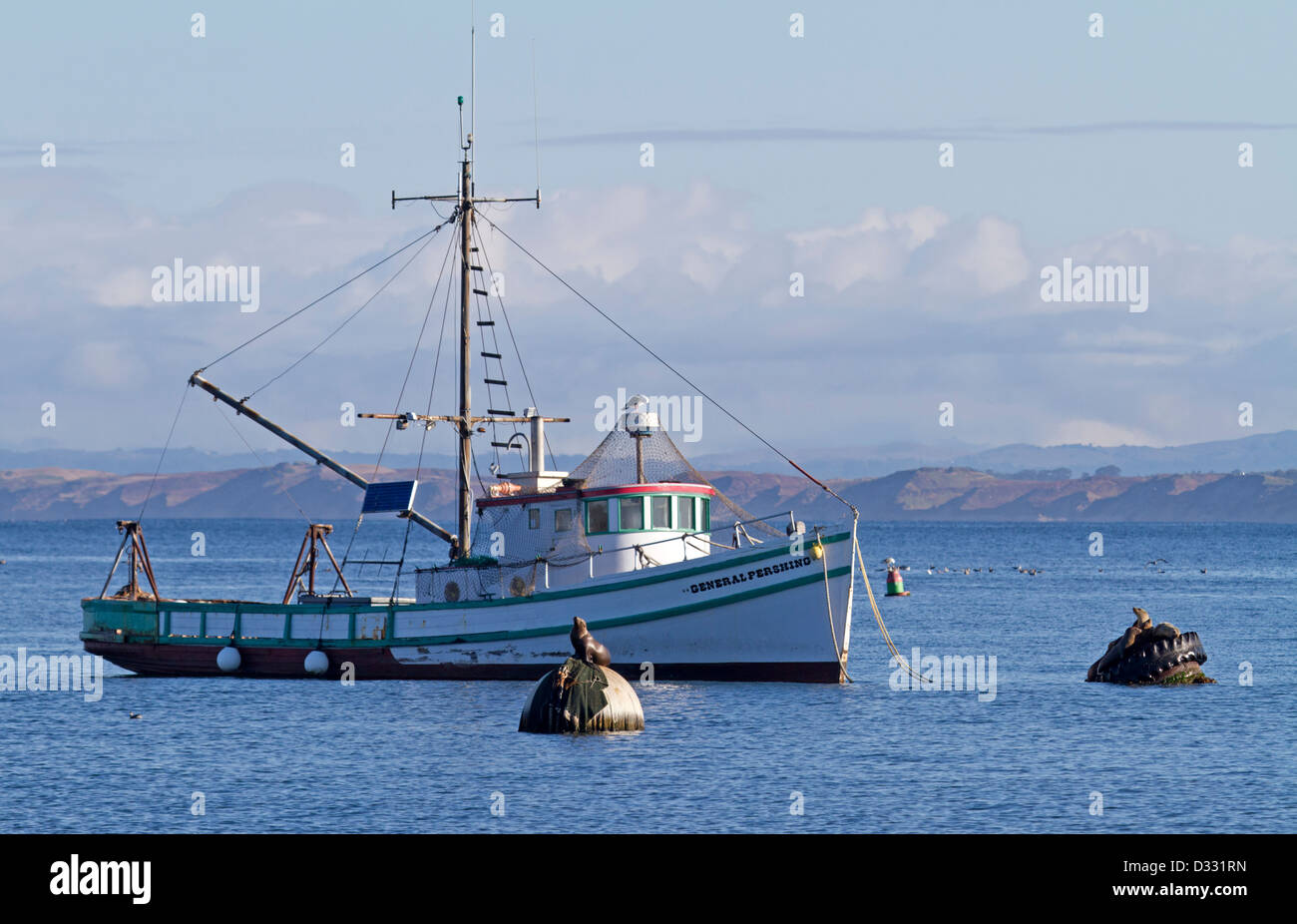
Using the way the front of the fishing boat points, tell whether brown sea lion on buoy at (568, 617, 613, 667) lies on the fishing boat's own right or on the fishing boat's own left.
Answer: on the fishing boat's own right

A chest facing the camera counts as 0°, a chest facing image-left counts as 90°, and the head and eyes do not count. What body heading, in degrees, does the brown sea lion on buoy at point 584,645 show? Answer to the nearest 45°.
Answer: approximately 90°

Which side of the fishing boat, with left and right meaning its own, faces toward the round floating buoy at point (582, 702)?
right

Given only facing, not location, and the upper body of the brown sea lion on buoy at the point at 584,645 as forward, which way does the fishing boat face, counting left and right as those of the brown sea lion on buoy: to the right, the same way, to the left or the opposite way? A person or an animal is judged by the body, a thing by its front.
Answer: the opposite way

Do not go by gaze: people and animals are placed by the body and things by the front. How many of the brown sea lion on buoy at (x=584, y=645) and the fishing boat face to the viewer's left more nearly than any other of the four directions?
1

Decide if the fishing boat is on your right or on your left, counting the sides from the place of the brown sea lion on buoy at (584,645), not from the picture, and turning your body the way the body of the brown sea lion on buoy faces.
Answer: on your right

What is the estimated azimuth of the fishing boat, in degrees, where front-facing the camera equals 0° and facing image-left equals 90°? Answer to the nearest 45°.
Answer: approximately 270°
